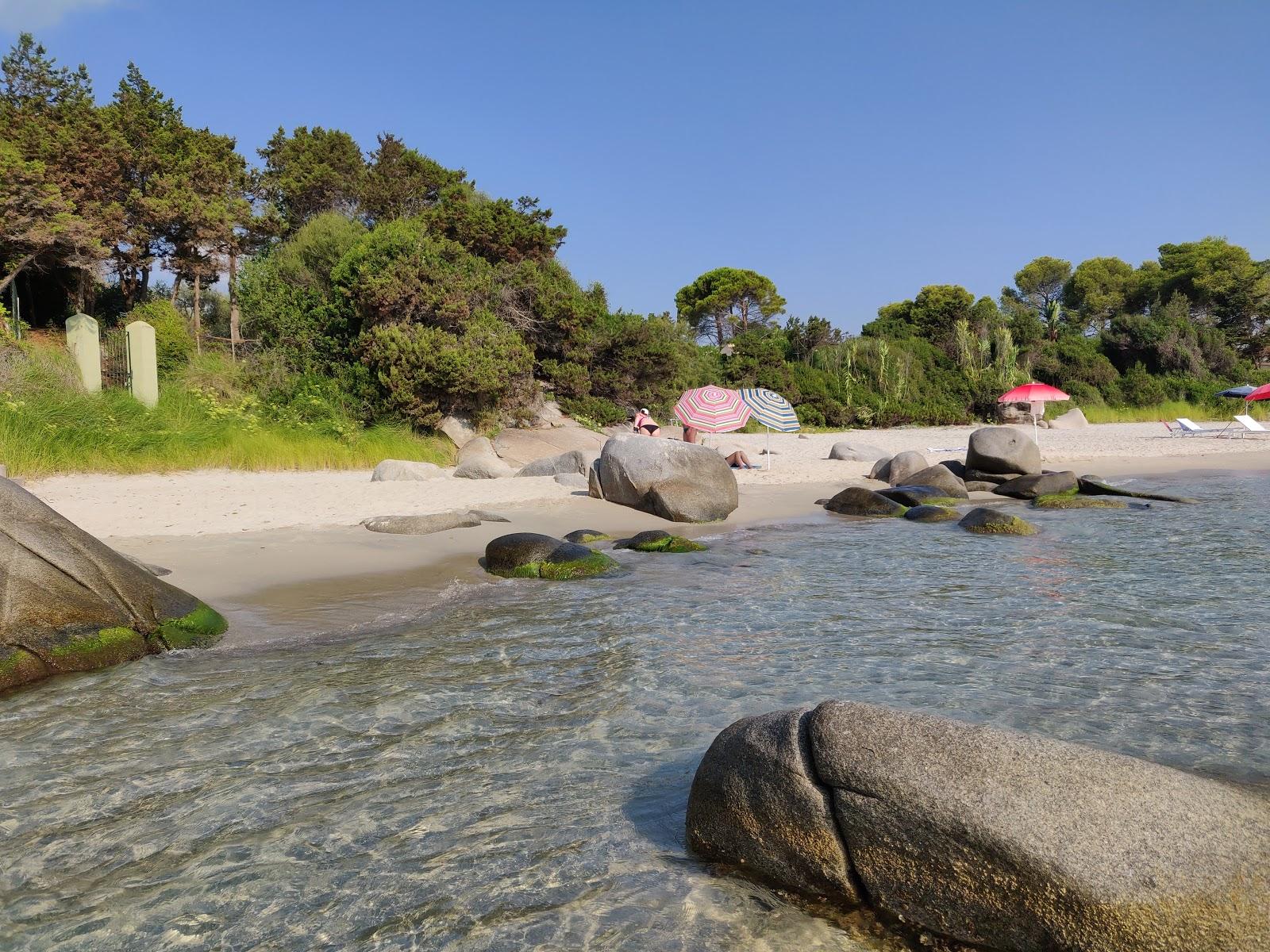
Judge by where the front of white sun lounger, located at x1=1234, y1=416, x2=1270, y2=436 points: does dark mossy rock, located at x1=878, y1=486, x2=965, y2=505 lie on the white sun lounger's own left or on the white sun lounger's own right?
on the white sun lounger's own right

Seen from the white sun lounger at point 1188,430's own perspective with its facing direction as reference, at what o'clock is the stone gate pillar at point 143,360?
The stone gate pillar is roughly at 4 o'clock from the white sun lounger.

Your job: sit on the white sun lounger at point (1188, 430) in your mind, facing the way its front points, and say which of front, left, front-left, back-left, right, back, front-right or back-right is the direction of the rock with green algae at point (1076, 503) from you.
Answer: right

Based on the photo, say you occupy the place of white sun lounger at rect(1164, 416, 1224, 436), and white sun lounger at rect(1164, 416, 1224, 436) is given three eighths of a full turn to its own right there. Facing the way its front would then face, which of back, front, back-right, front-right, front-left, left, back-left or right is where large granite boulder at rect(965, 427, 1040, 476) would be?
front-left

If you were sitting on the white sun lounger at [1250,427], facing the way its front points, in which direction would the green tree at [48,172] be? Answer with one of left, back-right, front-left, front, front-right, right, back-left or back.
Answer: back-right

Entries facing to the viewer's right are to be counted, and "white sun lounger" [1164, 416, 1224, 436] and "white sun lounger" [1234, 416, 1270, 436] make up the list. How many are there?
2

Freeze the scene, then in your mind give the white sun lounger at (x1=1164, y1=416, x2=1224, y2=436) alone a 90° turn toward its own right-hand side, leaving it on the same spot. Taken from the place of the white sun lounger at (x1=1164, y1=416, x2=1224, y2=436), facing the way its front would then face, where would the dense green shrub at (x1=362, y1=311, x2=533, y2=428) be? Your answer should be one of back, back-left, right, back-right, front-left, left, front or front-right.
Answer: front-right

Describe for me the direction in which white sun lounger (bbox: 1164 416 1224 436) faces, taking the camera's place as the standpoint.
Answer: facing to the right of the viewer

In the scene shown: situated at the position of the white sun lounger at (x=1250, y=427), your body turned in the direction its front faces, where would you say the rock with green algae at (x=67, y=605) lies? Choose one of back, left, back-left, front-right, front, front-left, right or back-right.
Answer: right

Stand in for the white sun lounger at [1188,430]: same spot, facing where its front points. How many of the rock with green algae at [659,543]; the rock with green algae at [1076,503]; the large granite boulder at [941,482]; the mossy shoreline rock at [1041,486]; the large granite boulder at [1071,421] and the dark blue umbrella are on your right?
4

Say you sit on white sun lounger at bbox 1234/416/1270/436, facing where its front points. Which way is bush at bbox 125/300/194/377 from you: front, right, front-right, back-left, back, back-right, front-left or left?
back-right

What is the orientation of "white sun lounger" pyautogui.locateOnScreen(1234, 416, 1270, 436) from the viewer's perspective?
to the viewer's right
